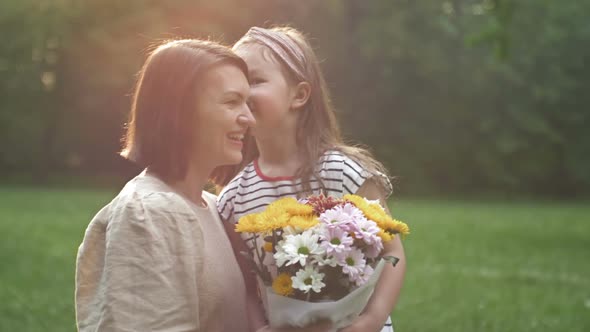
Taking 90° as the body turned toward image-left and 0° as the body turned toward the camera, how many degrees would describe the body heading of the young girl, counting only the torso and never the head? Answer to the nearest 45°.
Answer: approximately 45°

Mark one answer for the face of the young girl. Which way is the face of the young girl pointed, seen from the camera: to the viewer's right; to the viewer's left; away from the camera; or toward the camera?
to the viewer's left

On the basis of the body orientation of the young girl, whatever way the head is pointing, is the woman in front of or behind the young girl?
in front

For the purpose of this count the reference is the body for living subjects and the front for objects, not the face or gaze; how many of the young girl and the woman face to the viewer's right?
1

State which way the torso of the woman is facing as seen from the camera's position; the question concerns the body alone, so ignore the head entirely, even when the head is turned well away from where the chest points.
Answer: to the viewer's right

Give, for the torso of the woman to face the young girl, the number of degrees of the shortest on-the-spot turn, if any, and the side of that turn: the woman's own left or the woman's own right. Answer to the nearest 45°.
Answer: approximately 45° to the woman's own left
